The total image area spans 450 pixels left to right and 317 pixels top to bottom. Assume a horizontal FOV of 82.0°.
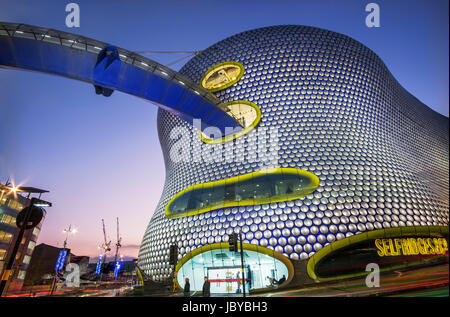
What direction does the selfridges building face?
toward the camera

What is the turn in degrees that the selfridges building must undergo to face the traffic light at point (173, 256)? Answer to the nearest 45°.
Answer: approximately 45° to its right

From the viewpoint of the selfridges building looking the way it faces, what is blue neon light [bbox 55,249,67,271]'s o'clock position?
The blue neon light is roughly at 3 o'clock from the selfridges building.

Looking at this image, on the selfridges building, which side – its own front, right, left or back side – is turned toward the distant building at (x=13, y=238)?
right

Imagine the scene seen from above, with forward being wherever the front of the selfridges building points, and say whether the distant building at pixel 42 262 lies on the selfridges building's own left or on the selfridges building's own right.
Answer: on the selfridges building's own right
